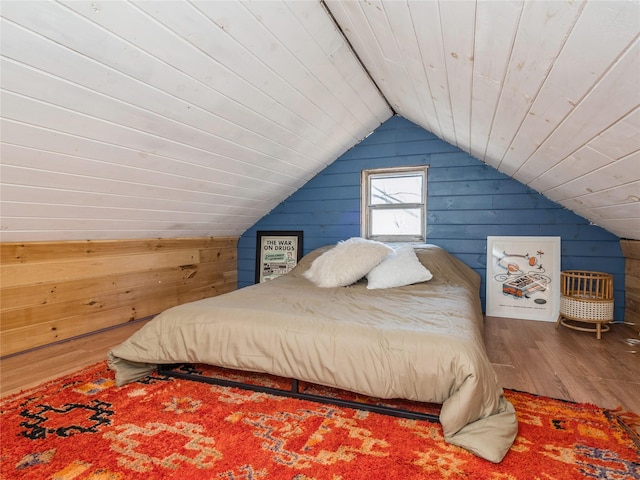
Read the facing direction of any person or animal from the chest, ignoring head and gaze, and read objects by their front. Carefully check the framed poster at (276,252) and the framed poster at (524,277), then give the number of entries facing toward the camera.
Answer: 2

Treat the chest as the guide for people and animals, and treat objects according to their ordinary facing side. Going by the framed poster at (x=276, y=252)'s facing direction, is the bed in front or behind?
in front

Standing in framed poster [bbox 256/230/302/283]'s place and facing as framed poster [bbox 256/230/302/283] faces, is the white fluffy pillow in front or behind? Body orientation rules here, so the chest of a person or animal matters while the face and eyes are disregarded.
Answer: in front

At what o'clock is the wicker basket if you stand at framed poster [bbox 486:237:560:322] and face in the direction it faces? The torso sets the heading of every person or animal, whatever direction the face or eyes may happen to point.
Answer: The wicker basket is roughly at 10 o'clock from the framed poster.

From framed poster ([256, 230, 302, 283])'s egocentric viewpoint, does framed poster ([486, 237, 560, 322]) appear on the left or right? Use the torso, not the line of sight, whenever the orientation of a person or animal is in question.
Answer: on its left

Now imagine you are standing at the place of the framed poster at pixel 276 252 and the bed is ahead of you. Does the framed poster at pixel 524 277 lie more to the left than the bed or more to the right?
left

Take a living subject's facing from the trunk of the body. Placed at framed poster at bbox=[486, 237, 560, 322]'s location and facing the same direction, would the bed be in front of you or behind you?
in front

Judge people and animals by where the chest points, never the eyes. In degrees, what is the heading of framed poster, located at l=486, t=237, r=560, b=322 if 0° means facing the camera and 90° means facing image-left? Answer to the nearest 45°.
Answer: approximately 0°

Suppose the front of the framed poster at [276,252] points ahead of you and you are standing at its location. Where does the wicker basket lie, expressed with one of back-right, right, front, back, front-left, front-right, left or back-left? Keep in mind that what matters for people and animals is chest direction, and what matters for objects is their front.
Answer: front-left

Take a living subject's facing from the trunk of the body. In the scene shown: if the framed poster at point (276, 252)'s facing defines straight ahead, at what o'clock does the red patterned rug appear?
The red patterned rug is roughly at 12 o'clock from the framed poster.

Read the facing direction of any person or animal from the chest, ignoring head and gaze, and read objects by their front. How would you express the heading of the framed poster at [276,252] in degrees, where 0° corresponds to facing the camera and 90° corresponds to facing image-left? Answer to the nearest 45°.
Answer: approximately 0°

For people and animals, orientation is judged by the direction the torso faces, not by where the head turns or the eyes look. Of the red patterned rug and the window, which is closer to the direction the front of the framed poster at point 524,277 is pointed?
the red patterned rug

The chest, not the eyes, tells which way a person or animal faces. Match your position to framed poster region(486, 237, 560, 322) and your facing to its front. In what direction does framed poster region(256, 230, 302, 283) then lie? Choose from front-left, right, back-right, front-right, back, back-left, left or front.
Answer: right
